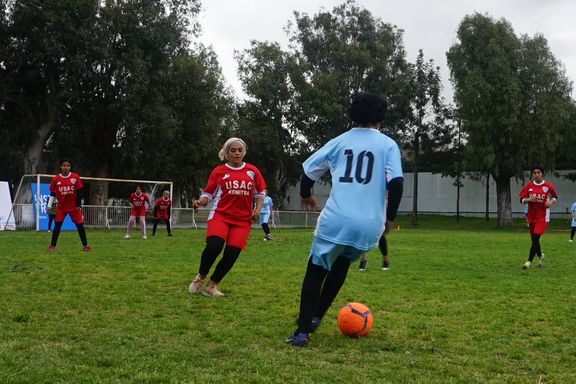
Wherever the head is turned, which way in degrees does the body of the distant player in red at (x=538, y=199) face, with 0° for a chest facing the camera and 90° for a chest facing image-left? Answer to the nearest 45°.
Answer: approximately 0°

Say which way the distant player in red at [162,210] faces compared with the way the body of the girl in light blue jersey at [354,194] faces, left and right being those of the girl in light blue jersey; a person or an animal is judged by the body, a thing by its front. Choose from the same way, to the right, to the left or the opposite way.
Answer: the opposite way

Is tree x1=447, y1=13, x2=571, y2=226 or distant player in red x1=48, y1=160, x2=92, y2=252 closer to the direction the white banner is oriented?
the distant player in red

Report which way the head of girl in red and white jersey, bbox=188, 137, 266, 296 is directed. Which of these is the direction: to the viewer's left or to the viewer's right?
to the viewer's right

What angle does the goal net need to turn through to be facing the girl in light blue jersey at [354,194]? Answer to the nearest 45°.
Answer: approximately 45° to its right

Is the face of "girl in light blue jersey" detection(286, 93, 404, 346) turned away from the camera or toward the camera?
away from the camera

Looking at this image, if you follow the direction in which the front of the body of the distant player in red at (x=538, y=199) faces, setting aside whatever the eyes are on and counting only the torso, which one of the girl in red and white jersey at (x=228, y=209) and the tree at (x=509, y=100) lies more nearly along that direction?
the girl in red and white jersey

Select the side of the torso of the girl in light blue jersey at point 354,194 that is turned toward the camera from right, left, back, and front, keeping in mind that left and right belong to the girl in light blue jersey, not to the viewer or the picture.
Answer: back

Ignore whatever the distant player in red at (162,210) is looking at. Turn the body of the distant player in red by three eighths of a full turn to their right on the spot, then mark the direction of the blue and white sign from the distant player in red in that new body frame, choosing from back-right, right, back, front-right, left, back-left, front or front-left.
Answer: front

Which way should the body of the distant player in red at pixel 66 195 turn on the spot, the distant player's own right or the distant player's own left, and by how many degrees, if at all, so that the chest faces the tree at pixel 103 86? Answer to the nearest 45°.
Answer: approximately 180°

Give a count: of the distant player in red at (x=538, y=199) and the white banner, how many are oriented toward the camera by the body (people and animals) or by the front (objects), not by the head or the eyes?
2
